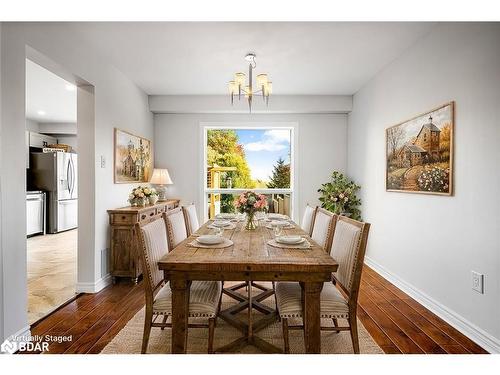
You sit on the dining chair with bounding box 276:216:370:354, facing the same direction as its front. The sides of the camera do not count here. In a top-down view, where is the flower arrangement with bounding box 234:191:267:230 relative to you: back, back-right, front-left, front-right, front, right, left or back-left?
front-right

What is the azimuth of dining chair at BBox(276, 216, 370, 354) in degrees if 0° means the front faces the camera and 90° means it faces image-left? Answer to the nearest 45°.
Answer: approximately 90°

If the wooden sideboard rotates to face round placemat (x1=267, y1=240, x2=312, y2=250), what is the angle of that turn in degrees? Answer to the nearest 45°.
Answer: approximately 45° to its right

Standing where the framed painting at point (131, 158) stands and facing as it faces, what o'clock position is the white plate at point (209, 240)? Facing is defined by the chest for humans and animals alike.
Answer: The white plate is roughly at 1 o'clock from the framed painting.

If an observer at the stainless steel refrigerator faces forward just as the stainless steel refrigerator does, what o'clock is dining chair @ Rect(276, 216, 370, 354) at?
The dining chair is roughly at 1 o'clock from the stainless steel refrigerator.

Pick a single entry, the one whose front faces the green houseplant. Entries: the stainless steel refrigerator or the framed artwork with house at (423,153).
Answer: the stainless steel refrigerator

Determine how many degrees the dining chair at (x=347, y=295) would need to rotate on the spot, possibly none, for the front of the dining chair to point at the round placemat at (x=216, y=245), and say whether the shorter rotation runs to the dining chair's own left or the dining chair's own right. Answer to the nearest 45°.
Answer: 0° — it already faces it

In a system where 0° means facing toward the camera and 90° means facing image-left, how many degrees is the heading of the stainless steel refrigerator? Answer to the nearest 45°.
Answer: approximately 315°

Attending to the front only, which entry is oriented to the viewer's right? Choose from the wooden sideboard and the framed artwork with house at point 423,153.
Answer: the wooden sideboard

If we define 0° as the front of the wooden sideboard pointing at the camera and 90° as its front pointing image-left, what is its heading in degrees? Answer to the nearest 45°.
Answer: approximately 270°

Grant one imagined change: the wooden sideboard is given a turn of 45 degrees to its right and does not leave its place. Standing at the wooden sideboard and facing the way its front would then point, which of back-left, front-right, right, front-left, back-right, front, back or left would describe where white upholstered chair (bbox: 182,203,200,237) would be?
front

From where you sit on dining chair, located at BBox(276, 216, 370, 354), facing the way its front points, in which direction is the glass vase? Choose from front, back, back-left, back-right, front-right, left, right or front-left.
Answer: front-right

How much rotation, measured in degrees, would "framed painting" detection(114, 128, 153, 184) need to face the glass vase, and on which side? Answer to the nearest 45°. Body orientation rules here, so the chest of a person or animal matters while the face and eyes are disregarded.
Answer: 0° — it already faces it

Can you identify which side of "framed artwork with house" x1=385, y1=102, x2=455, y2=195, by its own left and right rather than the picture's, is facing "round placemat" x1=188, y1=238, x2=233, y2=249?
front

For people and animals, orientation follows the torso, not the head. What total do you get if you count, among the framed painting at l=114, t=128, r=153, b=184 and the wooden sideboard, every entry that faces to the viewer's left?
0

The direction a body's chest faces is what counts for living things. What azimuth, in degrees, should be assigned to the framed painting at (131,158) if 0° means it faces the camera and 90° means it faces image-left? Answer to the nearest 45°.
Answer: approximately 315°

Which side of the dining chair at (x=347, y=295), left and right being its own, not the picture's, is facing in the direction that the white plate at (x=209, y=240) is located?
front

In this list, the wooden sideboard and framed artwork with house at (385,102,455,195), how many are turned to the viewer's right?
1
